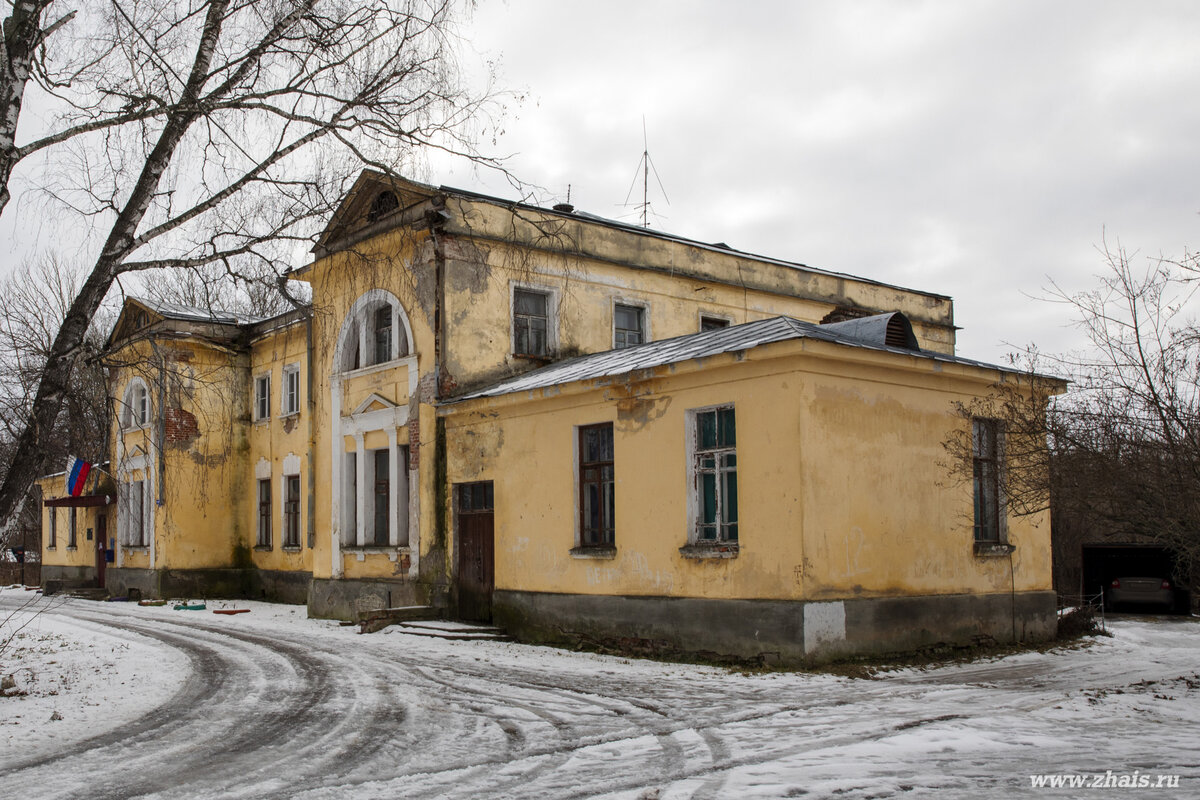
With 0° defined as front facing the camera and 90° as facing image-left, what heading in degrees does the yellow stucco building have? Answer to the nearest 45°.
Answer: approximately 45°

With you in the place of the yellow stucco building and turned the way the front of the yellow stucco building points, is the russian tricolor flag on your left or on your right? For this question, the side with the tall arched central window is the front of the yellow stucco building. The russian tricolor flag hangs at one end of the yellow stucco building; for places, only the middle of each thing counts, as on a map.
on your right
